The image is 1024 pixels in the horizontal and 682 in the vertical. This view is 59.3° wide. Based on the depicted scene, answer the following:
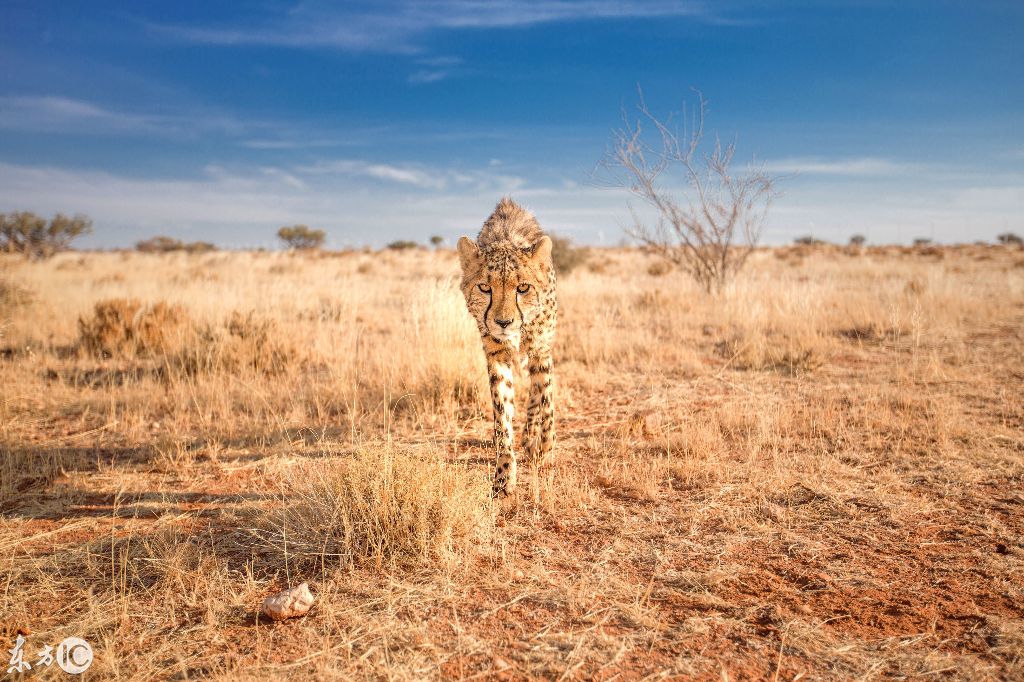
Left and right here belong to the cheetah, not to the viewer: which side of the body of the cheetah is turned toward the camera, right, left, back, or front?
front

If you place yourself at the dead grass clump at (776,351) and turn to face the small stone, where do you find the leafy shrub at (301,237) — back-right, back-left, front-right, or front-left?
back-right

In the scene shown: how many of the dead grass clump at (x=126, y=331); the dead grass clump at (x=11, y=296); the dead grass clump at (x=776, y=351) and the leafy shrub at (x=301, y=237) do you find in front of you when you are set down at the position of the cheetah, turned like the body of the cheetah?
0

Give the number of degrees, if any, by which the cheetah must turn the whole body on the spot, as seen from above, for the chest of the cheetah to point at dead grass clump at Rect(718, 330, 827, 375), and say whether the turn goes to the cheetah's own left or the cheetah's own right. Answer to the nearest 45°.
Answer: approximately 135° to the cheetah's own left

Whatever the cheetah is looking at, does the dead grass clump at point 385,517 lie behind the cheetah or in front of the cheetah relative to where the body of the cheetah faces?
in front

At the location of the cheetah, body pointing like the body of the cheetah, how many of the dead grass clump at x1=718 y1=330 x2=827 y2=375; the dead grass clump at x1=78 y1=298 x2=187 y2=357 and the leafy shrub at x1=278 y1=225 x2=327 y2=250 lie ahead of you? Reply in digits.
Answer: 0

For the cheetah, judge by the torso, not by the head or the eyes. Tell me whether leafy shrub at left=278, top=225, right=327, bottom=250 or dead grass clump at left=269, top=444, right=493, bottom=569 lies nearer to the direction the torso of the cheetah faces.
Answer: the dead grass clump

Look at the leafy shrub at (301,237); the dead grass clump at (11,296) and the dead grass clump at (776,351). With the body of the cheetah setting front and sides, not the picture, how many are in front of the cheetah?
0

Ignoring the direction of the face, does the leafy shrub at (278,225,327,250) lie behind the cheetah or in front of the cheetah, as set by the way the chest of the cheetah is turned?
behind

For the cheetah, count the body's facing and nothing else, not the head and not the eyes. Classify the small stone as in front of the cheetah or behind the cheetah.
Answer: in front

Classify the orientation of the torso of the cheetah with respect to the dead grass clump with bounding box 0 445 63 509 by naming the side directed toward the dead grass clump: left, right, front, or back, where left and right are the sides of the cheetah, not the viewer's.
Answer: right

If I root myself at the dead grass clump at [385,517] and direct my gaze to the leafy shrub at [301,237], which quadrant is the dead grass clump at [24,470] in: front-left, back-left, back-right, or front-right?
front-left

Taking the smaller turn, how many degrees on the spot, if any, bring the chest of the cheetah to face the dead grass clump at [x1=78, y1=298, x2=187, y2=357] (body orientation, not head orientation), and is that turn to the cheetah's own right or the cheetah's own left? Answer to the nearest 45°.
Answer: approximately 135° to the cheetah's own right

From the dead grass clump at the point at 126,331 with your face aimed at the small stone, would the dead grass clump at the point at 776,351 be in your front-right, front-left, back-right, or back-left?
front-left
